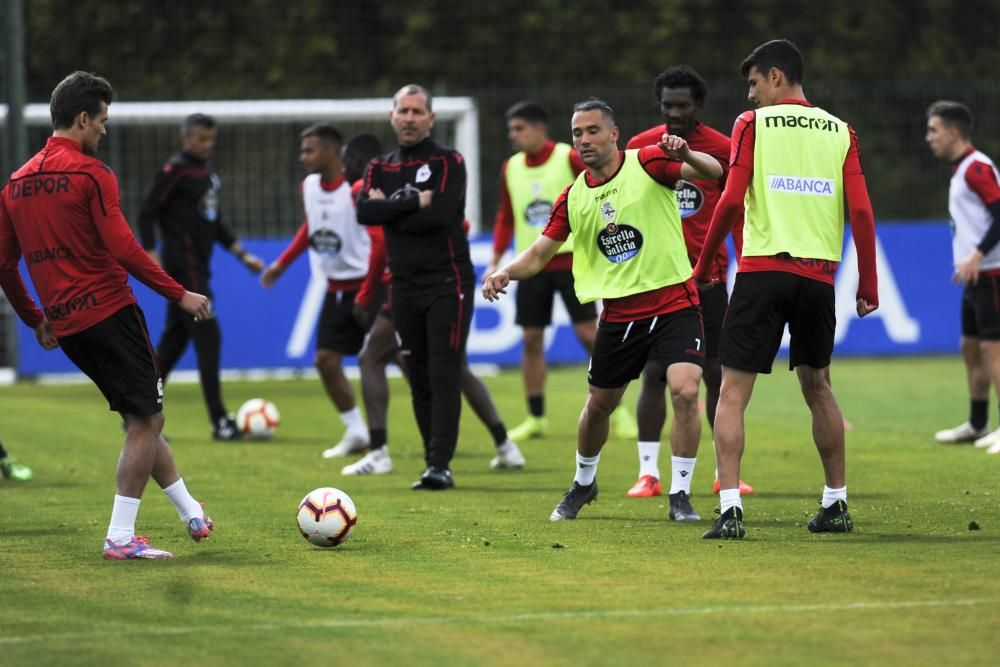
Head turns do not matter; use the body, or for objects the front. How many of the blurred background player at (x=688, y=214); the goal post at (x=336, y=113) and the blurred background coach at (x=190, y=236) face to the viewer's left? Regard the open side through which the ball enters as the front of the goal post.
0

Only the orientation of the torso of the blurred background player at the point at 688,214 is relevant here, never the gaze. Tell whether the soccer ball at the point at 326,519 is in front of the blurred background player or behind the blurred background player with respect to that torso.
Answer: in front

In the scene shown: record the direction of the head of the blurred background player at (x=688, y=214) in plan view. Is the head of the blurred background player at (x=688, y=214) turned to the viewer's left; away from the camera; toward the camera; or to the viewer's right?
toward the camera

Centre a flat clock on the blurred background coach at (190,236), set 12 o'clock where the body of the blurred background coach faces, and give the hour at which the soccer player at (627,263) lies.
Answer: The soccer player is roughly at 1 o'clock from the blurred background coach.

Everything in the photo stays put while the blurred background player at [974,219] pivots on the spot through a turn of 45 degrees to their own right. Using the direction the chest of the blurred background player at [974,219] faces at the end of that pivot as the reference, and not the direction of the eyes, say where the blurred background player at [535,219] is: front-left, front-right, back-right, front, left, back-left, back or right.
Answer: front-left

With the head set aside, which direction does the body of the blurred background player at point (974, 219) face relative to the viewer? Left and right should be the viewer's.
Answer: facing to the left of the viewer

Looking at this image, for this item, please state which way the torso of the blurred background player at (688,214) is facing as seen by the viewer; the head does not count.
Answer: toward the camera

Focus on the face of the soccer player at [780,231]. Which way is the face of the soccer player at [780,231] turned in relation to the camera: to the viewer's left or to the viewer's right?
to the viewer's left

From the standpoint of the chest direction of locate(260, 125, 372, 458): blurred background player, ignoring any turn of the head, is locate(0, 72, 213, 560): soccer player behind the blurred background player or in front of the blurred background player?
in front

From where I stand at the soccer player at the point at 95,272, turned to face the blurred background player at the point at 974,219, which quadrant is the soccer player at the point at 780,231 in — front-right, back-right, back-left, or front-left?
front-right

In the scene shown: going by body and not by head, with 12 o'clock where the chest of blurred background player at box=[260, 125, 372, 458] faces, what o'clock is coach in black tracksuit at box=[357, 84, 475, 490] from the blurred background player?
The coach in black tracksuit is roughly at 10 o'clock from the blurred background player.

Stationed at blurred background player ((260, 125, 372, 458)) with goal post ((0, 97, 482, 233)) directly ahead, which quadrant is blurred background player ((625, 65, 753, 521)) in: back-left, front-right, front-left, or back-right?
back-right

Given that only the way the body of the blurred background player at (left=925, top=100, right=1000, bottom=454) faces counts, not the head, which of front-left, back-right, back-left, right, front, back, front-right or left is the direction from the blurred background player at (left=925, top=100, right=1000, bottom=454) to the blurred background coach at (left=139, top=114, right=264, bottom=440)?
front

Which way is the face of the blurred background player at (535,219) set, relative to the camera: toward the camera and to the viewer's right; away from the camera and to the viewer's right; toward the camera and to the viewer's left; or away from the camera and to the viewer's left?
toward the camera and to the viewer's left

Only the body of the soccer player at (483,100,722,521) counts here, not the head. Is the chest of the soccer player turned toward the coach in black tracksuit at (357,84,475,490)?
no

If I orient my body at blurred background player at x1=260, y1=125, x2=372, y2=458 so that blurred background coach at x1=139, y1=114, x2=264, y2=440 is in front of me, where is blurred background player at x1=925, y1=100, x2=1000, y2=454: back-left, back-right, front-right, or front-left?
back-right

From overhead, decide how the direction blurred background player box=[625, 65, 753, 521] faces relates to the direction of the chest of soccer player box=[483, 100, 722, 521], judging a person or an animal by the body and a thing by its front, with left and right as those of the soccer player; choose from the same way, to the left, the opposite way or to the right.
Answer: the same way

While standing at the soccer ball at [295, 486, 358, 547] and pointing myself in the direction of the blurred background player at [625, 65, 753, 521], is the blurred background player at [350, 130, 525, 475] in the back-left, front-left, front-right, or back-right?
front-left
